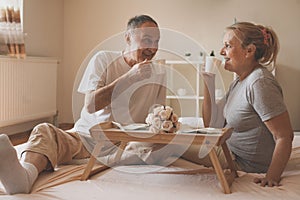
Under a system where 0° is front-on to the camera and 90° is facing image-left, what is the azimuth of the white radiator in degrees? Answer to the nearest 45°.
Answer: approximately 315°

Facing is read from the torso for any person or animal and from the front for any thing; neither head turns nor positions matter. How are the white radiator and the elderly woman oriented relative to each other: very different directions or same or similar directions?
very different directions

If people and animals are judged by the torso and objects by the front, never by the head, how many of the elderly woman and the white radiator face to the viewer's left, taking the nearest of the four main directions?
1

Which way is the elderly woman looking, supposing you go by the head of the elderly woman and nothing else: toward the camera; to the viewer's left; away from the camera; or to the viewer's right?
to the viewer's left

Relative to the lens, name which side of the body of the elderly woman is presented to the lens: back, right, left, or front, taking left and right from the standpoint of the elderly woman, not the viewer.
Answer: left
